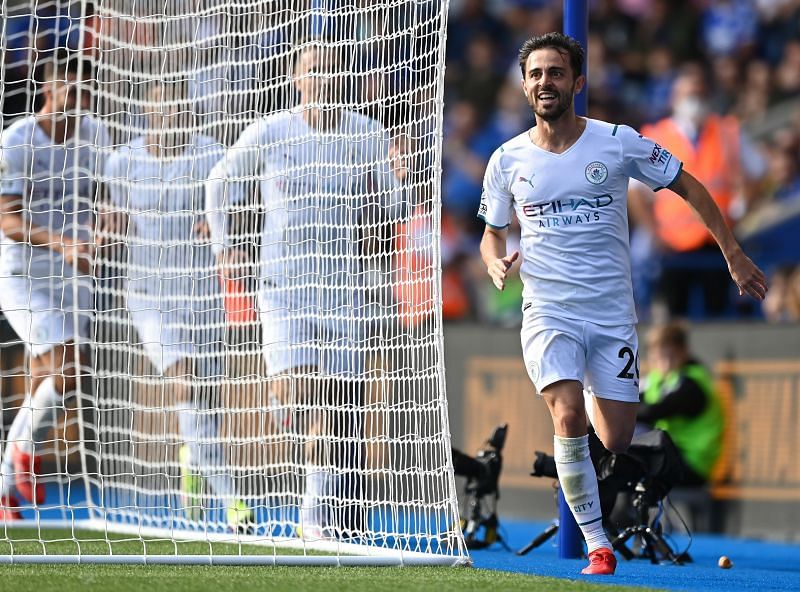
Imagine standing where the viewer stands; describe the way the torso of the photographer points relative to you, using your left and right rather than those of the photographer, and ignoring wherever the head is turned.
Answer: facing to the left of the viewer

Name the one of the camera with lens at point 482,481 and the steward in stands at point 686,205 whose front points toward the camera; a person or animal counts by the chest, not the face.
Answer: the steward in stands

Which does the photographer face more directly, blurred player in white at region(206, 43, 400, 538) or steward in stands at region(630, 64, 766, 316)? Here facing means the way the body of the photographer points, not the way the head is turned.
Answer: the blurred player in white

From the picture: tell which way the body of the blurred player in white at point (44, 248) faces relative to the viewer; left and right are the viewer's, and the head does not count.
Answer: facing the viewer and to the right of the viewer

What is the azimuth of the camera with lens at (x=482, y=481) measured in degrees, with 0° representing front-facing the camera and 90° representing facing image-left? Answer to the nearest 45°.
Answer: approximately 90°

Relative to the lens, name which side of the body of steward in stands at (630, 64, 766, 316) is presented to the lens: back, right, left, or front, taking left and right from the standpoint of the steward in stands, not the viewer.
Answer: front

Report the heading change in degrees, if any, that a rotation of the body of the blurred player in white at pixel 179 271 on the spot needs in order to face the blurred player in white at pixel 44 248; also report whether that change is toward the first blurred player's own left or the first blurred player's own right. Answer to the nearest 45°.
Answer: approximately 135° to the first blurred player's own right

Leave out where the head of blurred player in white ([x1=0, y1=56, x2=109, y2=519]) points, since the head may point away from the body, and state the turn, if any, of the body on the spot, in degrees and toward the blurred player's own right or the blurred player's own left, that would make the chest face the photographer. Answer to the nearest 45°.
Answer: approximately 45° to the blurred player's own left

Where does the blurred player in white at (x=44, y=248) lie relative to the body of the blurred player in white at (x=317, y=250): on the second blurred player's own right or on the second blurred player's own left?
on the second blurred player's own right

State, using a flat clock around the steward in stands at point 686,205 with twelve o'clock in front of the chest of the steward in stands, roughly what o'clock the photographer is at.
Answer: The photographer is roughly at 12 o'clock from the steward in stands.

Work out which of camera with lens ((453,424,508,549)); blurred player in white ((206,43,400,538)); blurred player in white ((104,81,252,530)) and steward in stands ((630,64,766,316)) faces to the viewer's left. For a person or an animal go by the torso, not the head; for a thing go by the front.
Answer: the camera with lens

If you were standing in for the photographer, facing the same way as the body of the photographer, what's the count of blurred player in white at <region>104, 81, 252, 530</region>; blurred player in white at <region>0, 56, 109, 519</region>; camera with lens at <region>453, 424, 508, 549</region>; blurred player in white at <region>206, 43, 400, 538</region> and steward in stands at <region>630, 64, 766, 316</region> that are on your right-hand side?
1

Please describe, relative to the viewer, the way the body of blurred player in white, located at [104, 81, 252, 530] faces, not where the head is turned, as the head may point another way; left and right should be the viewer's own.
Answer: facing the viewer

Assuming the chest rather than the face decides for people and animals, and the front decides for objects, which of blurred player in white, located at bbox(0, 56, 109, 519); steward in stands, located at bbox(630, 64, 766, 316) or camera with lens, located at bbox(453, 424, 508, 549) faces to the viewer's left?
the camera with lens

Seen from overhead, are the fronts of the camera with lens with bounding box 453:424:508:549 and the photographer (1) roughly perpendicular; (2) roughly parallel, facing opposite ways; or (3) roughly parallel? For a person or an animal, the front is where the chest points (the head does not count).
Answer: roughly parallel

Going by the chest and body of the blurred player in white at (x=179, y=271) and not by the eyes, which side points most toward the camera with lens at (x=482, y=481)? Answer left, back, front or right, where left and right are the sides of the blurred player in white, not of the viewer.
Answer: left

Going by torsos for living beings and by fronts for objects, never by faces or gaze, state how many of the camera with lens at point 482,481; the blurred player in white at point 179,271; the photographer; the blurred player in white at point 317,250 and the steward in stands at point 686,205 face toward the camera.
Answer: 3
